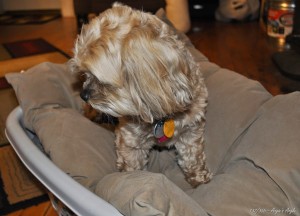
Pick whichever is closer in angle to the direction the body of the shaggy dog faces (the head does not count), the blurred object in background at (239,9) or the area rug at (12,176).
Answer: the area rug

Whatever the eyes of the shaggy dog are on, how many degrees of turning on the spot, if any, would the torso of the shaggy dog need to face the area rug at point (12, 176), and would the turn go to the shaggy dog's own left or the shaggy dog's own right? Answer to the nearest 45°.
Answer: approximately 90° to the shaggy dog's own right

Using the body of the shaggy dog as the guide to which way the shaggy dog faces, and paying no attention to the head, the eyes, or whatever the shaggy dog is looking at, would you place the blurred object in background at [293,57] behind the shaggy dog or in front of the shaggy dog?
behind

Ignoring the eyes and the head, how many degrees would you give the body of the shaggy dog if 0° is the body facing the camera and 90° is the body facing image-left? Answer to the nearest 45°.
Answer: approximately 45°

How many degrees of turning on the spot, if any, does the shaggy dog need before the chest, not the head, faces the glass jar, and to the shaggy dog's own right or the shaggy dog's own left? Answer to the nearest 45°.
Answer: approximately 180°
